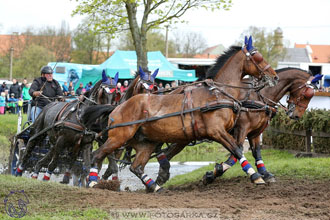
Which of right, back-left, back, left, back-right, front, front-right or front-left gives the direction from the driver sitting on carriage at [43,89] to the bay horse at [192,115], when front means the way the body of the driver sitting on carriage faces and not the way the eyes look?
front

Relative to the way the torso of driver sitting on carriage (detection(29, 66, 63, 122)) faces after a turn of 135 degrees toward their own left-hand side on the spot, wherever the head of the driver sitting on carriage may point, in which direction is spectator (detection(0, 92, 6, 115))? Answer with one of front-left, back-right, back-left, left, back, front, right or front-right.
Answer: front

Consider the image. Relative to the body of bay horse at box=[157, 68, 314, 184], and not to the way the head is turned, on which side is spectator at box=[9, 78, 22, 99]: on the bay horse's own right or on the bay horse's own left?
on the bay horse's own left

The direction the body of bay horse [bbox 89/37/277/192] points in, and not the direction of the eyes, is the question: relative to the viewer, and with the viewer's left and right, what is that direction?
facing to the right of the viewer

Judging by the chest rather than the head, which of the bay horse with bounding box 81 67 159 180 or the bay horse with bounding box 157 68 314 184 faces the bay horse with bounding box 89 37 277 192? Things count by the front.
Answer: the bay horse with bounding box 81 67 159 180

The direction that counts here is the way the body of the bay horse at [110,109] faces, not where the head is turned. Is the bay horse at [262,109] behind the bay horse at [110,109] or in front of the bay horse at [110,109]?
in front

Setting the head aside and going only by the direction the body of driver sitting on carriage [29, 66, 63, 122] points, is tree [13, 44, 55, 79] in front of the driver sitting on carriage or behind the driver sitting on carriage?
behind

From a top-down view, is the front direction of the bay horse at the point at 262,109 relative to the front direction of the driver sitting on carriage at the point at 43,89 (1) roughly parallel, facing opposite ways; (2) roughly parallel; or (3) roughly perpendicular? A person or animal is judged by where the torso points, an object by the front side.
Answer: roughly parallel

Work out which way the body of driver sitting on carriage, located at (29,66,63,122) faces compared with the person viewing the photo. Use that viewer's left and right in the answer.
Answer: facing the viewer and to the right of the viewer

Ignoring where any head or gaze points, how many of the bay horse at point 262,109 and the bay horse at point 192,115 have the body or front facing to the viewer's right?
2

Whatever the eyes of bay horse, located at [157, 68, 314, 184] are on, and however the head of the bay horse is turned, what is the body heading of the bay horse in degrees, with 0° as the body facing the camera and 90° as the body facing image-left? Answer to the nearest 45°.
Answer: approximately 270°
